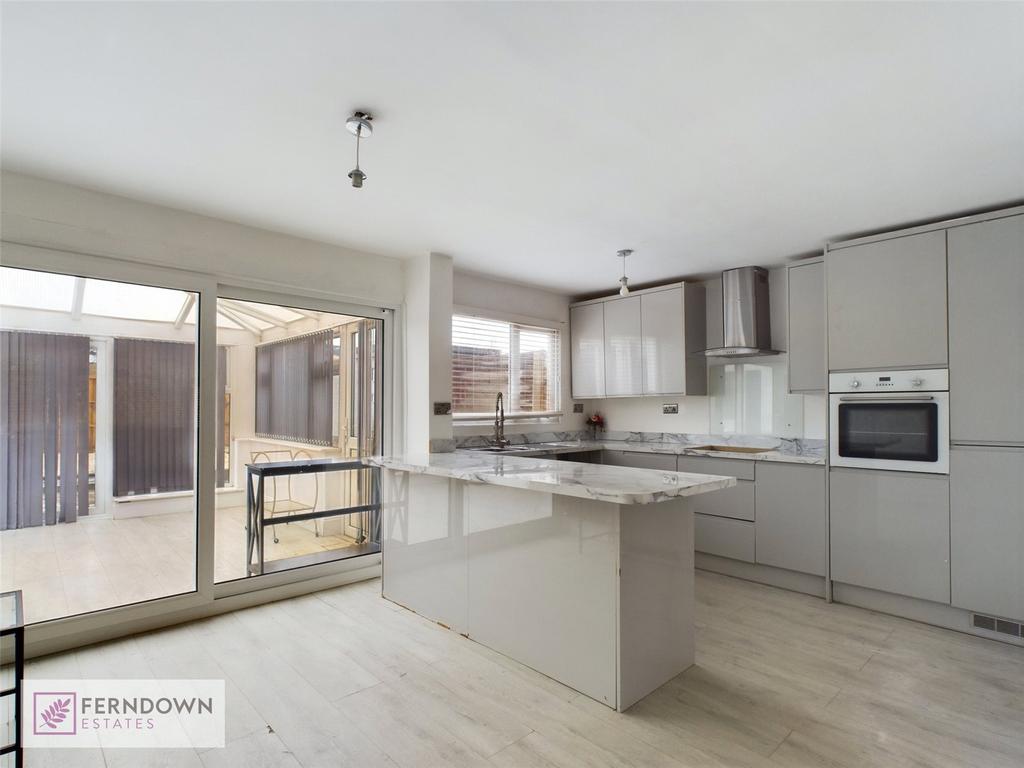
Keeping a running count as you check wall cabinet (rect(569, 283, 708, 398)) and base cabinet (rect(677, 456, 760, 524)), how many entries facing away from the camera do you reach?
0

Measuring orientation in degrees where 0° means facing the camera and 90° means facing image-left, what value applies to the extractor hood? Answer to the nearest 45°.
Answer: approximately 45°

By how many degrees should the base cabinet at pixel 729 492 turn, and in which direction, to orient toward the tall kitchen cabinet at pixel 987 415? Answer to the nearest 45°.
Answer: approximately 90° to its left

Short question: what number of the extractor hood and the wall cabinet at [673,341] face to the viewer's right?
0

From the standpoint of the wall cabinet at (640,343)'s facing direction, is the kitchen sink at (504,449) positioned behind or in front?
in front

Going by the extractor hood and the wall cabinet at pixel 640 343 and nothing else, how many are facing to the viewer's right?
0

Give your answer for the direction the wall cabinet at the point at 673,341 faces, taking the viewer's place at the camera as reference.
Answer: facing the viewer and to the left of the viewer

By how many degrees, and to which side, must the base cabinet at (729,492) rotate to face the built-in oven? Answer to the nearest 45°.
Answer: approximately 90° to its left
